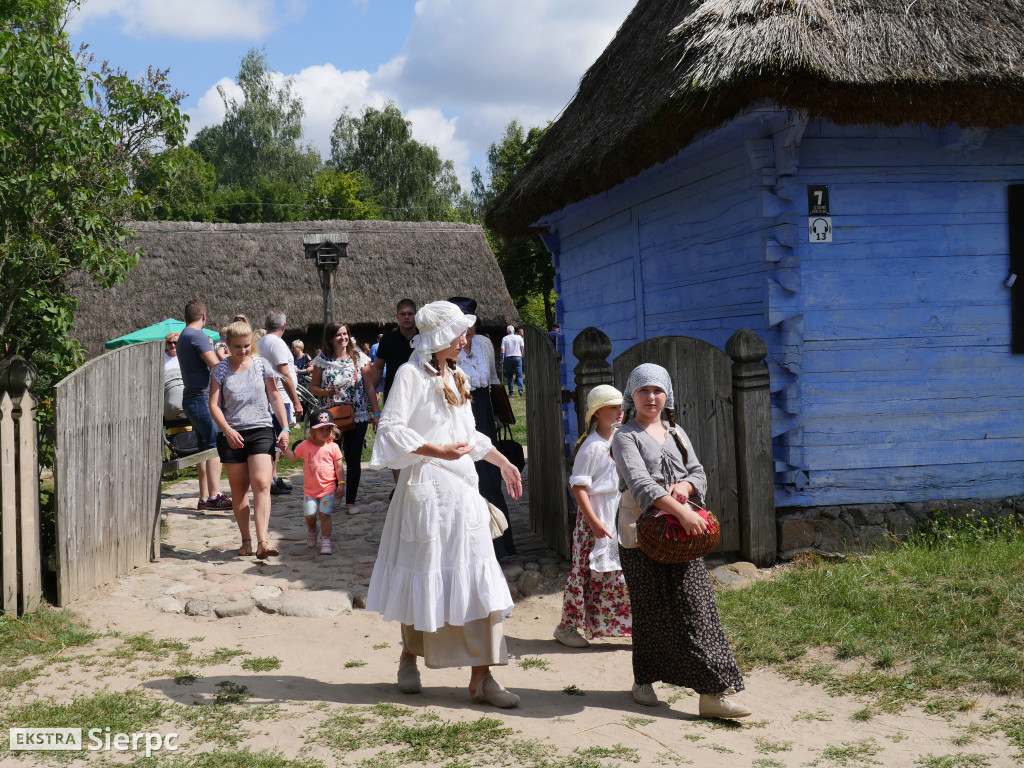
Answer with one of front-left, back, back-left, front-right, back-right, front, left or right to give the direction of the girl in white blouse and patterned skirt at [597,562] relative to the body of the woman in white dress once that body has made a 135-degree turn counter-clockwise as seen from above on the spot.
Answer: front-right

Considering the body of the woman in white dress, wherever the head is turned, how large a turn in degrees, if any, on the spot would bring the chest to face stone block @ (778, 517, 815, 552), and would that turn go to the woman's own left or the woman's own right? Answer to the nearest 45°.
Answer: approximately 90° to the woman's own left

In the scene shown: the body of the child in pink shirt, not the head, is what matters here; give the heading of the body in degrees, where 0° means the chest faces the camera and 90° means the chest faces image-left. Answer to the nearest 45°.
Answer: approximately 0°

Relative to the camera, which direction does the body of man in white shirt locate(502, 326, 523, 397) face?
away from the camera

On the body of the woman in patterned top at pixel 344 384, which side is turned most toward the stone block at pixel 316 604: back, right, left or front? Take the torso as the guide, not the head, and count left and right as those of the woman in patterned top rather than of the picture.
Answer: front

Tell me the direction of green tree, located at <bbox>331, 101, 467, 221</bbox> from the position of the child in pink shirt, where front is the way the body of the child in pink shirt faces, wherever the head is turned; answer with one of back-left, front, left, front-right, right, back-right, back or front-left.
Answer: back

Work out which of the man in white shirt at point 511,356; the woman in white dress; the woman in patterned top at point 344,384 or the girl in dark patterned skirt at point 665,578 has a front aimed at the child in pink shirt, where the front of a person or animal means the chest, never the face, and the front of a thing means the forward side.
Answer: the woman in patterned top at point 344,384

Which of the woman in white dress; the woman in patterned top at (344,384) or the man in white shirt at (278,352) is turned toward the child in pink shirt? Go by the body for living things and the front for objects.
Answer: the woman in patterned top

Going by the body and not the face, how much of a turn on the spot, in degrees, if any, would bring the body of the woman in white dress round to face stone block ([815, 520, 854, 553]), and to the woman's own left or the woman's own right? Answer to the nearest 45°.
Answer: approximately 90° to the woman's own left
